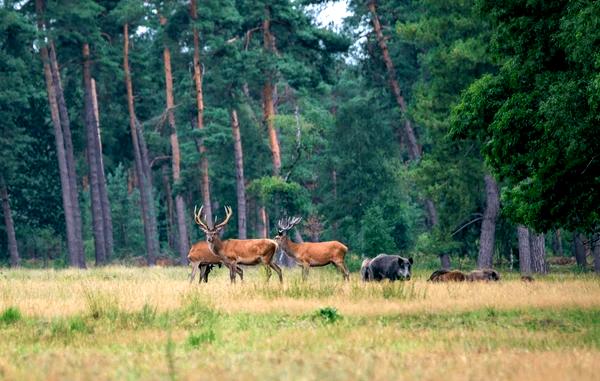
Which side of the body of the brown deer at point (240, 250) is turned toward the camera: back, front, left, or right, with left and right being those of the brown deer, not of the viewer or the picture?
left

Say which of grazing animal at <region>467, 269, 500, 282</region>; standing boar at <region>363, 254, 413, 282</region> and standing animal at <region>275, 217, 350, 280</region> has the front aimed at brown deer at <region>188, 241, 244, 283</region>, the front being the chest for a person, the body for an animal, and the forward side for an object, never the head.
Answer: standing animal at <region>275, 217, 350, 280</region>

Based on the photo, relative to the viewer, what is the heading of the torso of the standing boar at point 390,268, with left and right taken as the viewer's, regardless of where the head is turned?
facing the viewer and to the right of the viewer

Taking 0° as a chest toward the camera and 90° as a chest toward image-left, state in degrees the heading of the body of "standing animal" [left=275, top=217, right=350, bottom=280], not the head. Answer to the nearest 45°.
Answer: approximately 90°

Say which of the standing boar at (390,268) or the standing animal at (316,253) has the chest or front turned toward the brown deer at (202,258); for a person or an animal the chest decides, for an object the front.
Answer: the standing animal

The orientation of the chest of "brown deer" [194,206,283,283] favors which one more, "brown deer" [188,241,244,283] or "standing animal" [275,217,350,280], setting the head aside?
the brown deer

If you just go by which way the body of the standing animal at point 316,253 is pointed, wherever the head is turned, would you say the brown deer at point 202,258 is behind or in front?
in front

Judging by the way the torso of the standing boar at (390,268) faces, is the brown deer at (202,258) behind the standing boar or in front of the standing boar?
behind
